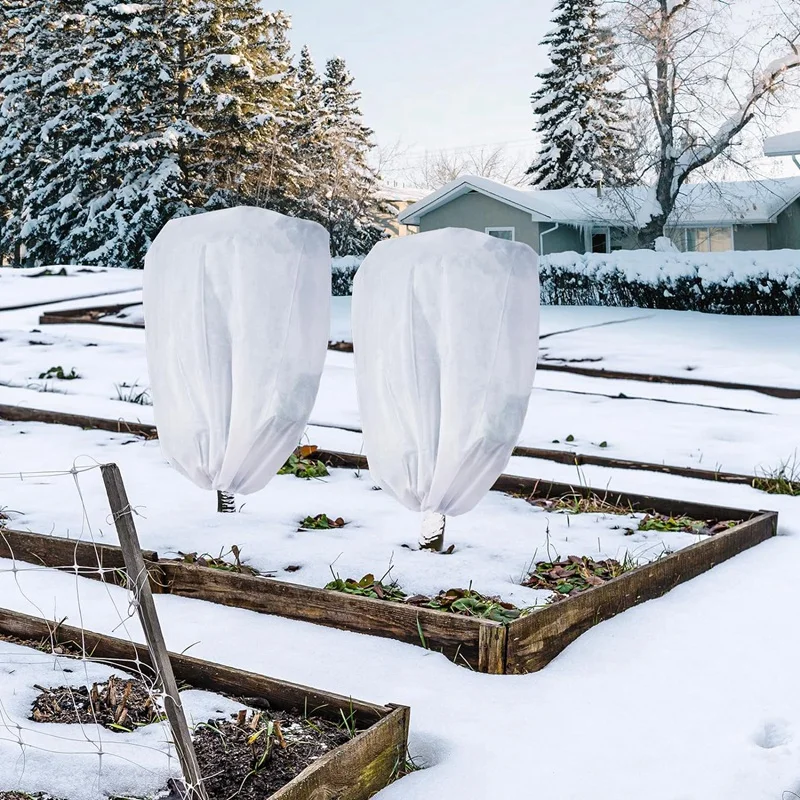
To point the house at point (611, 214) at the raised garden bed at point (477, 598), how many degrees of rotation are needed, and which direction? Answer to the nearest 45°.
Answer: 0° — it already faces it

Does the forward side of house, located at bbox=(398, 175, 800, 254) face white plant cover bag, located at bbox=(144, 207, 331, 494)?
yes

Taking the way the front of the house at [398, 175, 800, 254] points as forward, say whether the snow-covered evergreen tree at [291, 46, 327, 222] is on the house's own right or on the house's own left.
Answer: on the house's own right

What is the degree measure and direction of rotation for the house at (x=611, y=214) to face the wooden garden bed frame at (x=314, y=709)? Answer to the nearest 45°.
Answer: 0° — it already faces it

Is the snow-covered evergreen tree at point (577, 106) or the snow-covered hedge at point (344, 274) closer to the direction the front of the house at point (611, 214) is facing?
the snow-covered hedge

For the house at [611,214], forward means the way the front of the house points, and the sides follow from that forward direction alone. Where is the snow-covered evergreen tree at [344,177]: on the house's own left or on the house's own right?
on the house's own right

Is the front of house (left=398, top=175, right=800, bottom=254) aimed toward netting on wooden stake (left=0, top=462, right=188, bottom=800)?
yes

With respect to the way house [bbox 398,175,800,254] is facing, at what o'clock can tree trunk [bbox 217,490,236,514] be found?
The tree trunk is roughly at 12 o'clock from the house.

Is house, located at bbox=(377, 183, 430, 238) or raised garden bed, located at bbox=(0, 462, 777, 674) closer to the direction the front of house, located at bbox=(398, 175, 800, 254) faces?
the raised garden bed

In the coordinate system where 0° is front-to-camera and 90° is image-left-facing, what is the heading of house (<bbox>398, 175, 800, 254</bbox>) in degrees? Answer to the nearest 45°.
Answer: approximately 0°

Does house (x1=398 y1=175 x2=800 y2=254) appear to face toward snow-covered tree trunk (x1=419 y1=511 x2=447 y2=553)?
yes
